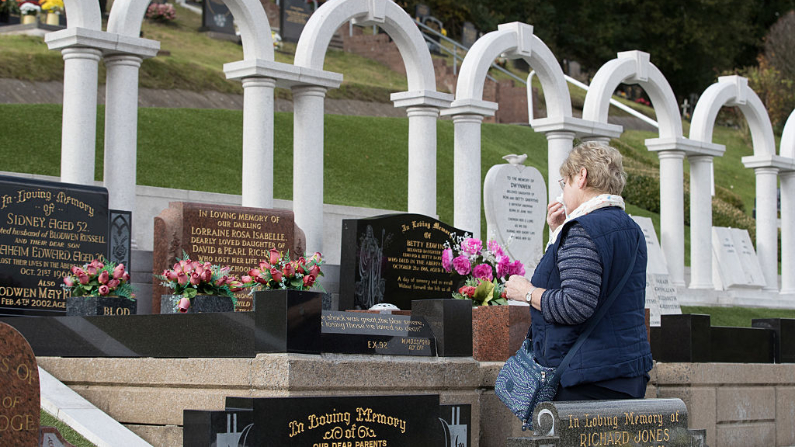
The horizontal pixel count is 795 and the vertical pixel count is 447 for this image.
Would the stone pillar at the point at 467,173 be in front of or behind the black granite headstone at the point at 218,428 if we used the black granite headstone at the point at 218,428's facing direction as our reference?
behind

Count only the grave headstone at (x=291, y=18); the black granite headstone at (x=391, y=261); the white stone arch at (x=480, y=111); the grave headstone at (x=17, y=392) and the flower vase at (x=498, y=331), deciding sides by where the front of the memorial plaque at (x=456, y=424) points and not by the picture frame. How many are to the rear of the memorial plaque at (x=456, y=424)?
4

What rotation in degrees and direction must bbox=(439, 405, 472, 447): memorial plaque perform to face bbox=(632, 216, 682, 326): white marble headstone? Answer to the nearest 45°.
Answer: approximately 180°

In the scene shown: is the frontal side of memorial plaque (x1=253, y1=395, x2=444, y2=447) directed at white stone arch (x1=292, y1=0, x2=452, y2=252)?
no

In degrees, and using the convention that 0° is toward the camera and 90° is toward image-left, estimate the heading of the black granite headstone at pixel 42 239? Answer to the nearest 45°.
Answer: approximately 315°

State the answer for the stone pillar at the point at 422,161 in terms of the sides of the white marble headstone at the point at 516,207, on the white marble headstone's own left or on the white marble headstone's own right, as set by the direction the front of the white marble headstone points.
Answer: on the white marble headstone's own right

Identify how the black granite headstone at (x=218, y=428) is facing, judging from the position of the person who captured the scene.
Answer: facing the viewer

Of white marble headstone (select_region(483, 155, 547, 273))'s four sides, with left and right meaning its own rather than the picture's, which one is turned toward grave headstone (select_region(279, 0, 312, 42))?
back

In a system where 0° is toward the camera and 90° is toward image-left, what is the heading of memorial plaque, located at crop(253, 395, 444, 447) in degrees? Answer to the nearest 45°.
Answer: approximately 0°

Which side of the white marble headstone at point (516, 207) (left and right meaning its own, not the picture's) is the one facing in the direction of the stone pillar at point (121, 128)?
right

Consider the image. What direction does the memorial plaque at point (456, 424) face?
toward the camera

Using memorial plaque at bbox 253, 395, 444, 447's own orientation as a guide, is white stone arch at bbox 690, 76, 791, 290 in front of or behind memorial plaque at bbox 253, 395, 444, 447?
behind

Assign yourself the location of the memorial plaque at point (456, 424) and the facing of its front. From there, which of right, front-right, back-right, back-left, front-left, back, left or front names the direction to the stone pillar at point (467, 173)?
back

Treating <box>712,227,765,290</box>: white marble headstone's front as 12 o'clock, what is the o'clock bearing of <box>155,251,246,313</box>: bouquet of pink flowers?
The bouquet of pink flowers is roughly at 2 o'clock from the white marble headstone.

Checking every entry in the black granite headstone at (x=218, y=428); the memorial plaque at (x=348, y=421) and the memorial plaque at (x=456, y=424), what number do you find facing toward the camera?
3
